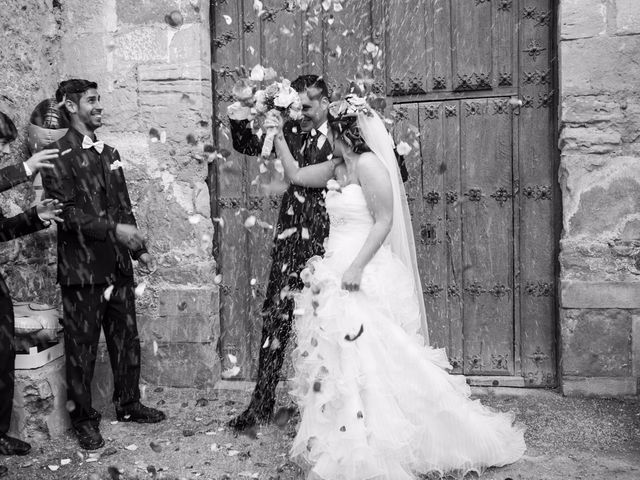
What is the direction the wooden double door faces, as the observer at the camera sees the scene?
facing the viewer

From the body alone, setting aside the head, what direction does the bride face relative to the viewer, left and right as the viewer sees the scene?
facing to the left of the viewer

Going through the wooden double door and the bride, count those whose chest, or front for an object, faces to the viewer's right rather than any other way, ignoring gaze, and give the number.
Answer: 0

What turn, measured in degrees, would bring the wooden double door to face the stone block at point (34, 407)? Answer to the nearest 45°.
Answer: approximately 90° to its right

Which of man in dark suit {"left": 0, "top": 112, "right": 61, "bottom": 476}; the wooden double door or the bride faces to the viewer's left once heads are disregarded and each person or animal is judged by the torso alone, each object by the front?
the bride

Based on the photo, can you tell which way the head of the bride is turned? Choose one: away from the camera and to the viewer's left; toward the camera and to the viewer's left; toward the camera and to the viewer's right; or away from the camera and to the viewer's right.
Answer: away from the camera and to the viewer's left

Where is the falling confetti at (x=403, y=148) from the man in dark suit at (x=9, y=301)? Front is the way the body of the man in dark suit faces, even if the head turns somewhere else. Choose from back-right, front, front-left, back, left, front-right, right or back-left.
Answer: front

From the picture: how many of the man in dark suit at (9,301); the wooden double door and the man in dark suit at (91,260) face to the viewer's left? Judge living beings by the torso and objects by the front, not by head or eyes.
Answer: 0

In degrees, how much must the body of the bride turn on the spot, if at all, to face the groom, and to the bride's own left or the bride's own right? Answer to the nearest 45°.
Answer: approximately 45° to the bride's own right

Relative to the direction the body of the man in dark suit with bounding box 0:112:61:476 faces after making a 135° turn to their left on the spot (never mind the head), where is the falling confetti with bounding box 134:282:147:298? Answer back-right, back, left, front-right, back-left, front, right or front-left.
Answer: right

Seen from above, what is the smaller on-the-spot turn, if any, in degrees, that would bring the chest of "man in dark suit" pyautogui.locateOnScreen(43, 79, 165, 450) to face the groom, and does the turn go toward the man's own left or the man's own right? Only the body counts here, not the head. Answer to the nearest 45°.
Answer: approximately 45° to the man's own left

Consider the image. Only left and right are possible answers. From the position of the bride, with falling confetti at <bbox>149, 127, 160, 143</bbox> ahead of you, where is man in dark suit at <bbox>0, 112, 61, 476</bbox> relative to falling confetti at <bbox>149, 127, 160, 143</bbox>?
left

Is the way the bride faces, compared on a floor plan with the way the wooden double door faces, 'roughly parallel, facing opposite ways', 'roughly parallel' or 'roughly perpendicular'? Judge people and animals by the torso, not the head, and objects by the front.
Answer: roughly perpendicular

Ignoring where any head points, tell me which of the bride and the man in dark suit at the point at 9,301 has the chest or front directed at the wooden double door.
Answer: the man in dark suit

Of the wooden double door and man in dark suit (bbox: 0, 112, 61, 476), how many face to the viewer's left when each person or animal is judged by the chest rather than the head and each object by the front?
0

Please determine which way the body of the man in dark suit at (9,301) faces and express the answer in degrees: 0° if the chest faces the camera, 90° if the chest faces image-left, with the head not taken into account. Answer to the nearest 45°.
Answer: approximately 270°

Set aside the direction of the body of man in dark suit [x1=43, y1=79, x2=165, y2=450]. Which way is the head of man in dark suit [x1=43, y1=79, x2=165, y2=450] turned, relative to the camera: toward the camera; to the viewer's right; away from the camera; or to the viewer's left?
to the viewer's right

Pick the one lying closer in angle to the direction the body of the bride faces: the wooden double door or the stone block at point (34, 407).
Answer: the stone block
